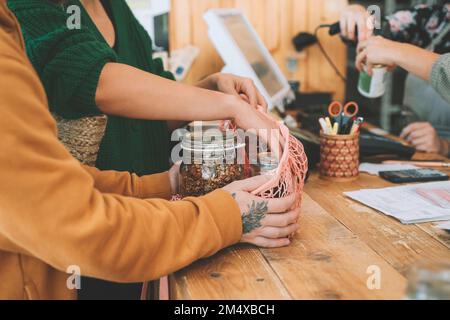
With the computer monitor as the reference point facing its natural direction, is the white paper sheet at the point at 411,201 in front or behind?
in front

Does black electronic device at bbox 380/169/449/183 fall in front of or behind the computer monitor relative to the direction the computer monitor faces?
in front

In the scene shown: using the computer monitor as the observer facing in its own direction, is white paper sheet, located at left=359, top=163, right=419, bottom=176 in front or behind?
in front
